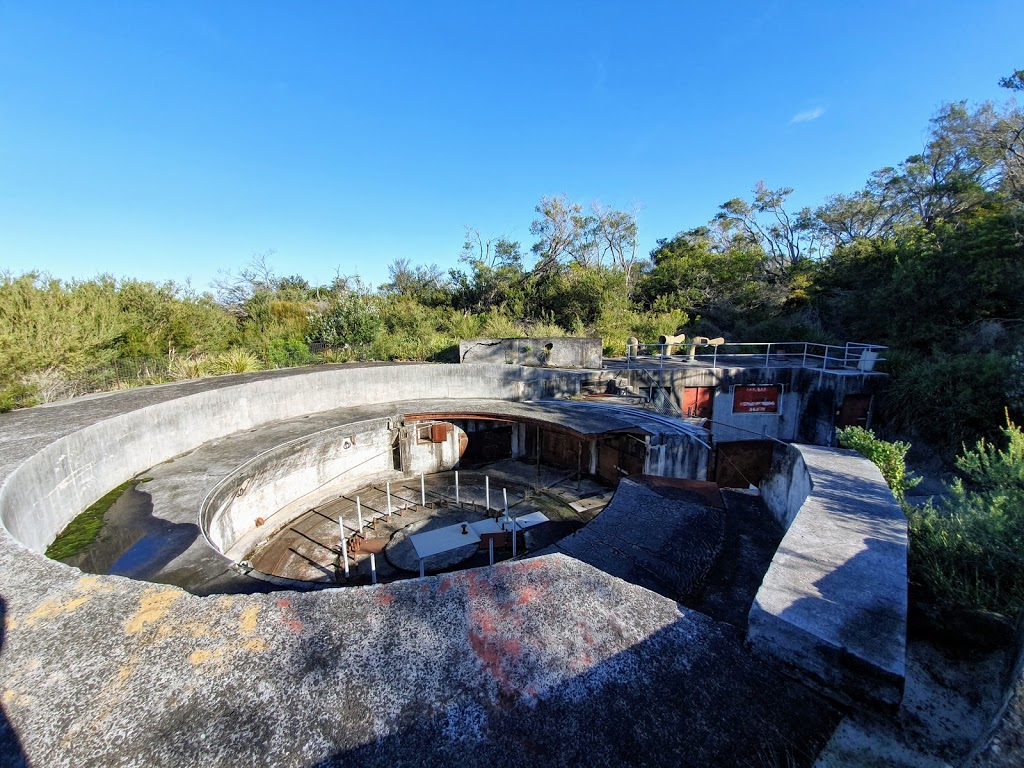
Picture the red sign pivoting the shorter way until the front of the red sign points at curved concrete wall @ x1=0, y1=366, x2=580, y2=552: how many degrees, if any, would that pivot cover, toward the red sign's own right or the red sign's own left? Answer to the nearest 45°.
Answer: approximately 45° to the red sign's own right

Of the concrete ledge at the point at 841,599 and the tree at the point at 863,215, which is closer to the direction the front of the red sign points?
the concrete ledge

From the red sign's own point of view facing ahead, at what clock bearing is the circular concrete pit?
The circular concrete pit is roughly at 12 o'clock from the red sign.

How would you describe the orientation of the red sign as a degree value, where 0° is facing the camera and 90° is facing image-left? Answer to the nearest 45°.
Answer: approximately 0°

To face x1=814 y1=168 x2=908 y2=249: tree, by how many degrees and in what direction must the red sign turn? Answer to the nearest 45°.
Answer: approximately 180°

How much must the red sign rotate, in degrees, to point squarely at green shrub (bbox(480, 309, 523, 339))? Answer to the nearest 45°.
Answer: approximately 90° to its right

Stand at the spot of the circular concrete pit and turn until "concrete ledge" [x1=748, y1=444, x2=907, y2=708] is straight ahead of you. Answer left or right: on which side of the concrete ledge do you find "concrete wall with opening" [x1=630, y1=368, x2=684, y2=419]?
left

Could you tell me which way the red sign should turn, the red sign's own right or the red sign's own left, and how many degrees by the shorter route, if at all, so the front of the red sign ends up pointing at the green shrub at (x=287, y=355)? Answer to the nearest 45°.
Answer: approximately 45° to the red sign's own right

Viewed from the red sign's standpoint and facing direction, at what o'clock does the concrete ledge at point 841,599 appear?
The concrete ledge is roughly at 12 o'clock from the red sign.

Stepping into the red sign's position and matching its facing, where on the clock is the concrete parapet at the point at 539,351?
The concrete parapet is roughly at 2 o'clock from the red sign.
